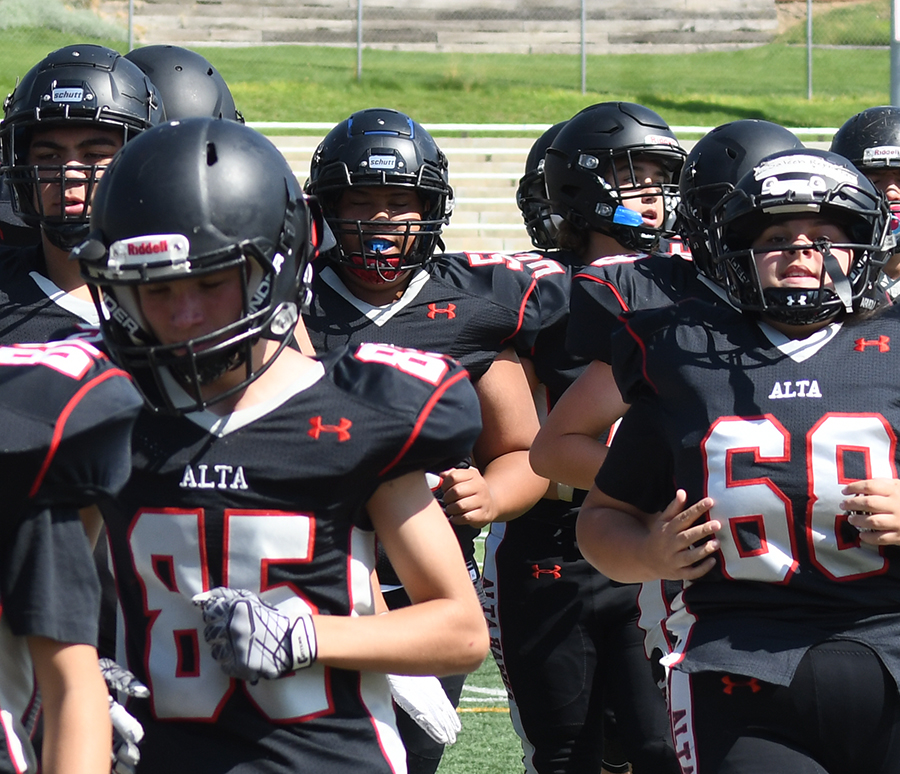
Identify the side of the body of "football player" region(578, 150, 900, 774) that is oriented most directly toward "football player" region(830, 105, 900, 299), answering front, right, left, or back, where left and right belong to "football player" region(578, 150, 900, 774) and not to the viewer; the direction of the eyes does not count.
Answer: back

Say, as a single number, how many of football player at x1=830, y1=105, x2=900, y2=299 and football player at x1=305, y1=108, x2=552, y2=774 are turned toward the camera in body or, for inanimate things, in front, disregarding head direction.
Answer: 2

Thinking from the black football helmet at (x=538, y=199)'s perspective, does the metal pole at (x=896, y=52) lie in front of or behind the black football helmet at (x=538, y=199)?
behind

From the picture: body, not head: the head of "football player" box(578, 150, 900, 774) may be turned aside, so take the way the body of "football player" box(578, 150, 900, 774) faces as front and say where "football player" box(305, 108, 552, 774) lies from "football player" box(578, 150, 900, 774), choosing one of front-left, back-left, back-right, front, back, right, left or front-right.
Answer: back-right

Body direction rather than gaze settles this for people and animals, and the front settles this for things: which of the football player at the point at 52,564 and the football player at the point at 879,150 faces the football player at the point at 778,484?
the football player at the point at 879,150

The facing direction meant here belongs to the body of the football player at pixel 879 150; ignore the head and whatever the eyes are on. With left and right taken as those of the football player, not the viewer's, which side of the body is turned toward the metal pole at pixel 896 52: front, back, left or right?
back

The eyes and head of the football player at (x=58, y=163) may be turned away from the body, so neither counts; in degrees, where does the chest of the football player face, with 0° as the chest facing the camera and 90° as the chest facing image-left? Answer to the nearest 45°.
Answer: approximately 0°

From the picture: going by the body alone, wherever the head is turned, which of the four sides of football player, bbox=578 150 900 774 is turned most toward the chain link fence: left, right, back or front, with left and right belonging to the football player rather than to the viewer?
back

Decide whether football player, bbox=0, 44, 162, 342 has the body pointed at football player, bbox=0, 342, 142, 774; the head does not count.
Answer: yes

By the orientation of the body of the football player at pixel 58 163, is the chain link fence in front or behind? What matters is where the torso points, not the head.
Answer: behind
